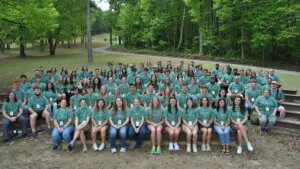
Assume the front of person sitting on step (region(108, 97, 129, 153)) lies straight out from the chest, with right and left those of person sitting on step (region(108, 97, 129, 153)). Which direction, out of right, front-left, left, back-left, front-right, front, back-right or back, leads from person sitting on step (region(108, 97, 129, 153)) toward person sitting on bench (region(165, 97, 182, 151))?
left

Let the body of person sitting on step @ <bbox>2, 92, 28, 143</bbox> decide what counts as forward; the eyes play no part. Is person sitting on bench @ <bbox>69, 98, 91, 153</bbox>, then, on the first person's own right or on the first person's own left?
on the first person's own left

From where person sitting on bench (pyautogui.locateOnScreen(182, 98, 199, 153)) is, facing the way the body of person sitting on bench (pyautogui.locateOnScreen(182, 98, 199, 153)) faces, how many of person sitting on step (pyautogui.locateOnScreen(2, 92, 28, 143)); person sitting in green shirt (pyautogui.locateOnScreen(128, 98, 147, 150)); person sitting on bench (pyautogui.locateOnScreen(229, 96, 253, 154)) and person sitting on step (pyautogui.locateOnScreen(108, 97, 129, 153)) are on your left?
1

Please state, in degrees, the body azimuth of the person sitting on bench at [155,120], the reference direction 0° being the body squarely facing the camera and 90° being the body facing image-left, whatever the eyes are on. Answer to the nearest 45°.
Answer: approximately 0°

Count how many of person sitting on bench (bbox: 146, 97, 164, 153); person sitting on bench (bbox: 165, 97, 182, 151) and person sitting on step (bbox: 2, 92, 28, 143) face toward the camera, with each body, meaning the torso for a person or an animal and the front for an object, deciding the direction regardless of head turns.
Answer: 3

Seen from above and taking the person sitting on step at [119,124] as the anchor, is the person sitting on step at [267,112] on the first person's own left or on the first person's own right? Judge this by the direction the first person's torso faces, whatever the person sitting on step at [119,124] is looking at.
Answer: on the first person's own left

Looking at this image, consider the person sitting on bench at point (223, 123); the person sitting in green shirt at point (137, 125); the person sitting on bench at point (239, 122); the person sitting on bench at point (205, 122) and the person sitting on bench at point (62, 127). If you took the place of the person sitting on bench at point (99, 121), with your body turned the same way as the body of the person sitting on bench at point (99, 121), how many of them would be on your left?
4
